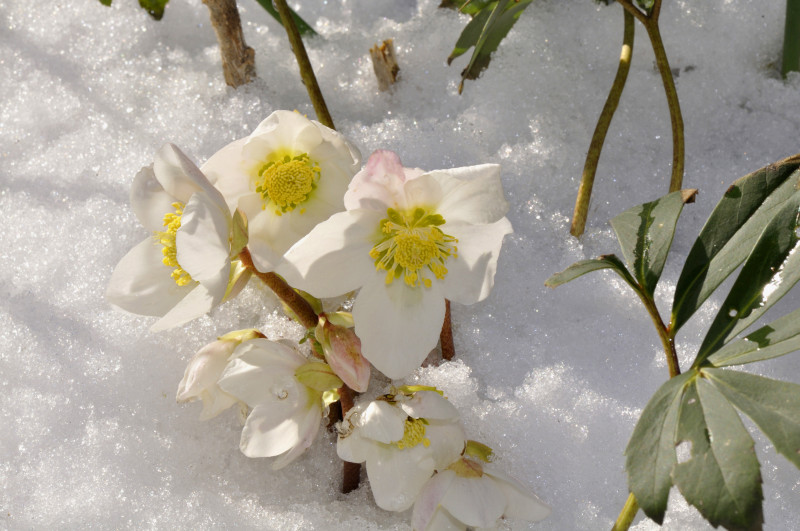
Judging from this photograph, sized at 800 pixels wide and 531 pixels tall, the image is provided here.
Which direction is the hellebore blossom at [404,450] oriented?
toward the camera

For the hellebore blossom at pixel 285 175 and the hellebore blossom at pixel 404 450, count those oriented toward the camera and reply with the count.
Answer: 2

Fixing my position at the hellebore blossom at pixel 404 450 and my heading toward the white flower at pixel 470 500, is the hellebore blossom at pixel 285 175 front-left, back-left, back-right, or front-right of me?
back-left

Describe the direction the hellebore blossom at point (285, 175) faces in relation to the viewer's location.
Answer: facing the viewer
